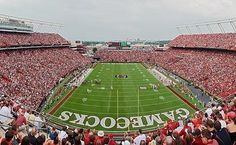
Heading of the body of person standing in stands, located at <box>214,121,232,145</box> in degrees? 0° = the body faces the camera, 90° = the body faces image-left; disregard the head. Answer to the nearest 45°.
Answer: approximately 135°
